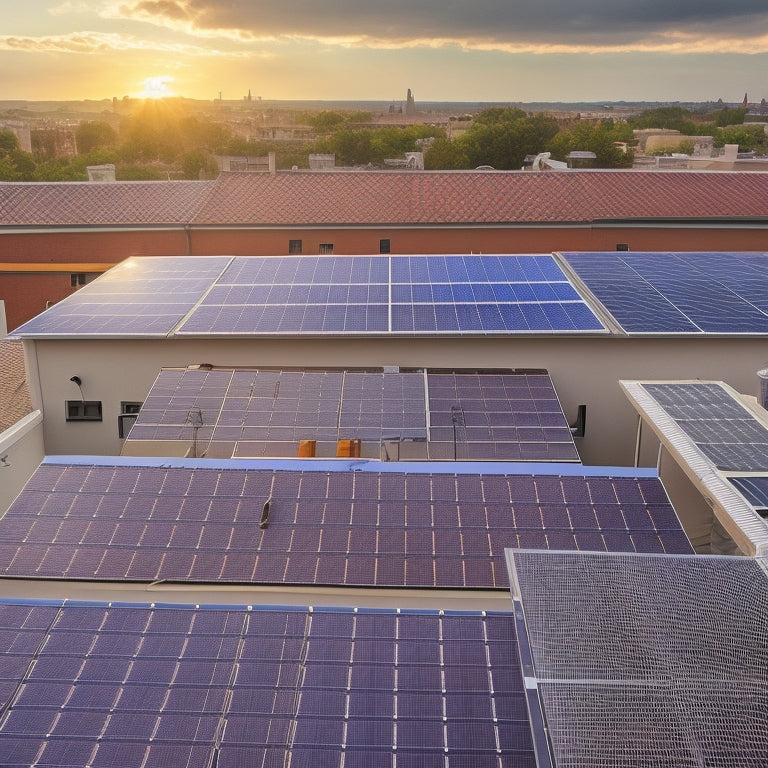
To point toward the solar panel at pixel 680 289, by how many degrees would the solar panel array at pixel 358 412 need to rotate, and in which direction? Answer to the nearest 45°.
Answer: approximately 135° to its left

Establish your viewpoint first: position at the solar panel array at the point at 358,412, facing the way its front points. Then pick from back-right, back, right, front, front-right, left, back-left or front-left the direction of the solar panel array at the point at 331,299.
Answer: back

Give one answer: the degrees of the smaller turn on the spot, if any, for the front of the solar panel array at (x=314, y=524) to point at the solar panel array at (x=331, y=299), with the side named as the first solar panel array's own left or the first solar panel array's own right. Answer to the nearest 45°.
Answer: approximately 180°

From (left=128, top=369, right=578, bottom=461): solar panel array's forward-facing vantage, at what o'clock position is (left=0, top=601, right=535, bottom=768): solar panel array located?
(left=0, top=601, right=535, bottom=768): solar panel array is roughly at 12 o'clock from (left=128, top=369, right=578, bottom=461): solar panel array.

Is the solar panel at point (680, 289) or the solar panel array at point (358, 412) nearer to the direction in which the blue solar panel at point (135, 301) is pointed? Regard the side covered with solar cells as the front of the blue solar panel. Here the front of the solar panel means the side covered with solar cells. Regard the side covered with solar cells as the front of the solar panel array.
the solar panel array

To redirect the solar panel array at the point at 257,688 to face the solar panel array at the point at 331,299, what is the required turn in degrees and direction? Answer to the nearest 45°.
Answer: approximately 180°

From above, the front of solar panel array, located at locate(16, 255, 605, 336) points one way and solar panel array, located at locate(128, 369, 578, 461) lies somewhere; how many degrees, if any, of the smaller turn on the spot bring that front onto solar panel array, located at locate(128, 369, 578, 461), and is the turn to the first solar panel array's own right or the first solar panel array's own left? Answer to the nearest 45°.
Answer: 0° — it already faces it

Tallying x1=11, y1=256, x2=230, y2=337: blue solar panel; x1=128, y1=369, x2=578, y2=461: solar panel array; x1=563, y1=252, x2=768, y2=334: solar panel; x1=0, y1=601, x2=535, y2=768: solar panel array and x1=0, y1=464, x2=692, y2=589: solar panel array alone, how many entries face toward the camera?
5

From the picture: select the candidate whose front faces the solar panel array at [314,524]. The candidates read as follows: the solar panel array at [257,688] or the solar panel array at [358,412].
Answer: the solar panel array at [358,412]

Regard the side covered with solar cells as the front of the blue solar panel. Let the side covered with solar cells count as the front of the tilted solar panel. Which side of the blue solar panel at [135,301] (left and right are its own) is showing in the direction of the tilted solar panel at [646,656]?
front

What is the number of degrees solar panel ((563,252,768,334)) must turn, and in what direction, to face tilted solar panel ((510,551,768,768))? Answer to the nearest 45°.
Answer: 0° — it already faces it

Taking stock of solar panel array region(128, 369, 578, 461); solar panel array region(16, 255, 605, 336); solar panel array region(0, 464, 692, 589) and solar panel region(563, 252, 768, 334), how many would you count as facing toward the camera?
4

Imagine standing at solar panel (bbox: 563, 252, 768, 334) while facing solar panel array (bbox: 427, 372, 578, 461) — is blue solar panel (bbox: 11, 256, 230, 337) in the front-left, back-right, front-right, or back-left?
front-right

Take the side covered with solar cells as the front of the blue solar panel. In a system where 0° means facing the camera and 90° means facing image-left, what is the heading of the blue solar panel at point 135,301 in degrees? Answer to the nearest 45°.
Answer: approximately 0°

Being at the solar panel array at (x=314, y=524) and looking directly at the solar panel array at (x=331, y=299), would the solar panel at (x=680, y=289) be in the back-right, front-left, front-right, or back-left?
front-right

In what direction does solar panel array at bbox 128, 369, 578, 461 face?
toward the camera
